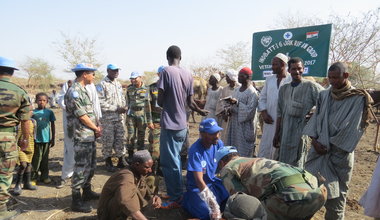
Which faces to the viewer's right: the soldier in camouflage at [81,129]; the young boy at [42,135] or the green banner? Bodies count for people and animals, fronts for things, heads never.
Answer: the soldier in camouflage

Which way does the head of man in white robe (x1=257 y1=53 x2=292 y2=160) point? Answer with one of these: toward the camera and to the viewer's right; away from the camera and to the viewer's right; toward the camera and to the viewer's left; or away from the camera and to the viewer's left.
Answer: toward the camera and to the viewer's left

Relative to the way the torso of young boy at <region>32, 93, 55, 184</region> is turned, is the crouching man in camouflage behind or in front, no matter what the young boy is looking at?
in front

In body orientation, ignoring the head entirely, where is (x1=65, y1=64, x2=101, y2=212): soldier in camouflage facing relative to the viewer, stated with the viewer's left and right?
facing to the right of the viewer

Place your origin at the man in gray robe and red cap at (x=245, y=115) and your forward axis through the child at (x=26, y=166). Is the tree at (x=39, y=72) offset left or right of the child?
right

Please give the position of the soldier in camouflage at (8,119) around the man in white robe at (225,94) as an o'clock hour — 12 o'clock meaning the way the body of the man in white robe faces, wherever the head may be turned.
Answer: The soldier in camouflage is roughly at 12 o'clock from the man in white robe.

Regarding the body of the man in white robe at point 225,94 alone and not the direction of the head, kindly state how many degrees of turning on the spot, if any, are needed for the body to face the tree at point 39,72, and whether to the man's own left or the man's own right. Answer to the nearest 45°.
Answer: approximately 90° to the man's own right

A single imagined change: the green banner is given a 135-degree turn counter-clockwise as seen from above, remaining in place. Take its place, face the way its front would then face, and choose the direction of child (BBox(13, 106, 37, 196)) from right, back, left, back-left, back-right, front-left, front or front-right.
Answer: back

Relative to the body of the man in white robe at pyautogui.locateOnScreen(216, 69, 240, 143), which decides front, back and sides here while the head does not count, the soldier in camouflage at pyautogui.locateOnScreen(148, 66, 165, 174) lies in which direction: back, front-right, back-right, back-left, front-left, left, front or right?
front-right

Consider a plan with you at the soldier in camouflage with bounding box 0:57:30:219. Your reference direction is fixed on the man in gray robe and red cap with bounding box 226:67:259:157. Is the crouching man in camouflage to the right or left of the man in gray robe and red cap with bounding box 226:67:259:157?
right

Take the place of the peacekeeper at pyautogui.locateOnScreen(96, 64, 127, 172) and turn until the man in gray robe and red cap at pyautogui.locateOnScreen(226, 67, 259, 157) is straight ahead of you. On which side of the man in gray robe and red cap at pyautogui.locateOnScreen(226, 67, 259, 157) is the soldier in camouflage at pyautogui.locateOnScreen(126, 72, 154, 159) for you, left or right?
left

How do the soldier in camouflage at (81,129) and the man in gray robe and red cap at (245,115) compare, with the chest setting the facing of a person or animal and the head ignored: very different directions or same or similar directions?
very different directions

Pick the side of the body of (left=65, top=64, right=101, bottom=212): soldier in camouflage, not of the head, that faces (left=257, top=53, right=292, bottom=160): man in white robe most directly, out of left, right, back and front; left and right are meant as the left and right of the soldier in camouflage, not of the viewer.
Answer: front

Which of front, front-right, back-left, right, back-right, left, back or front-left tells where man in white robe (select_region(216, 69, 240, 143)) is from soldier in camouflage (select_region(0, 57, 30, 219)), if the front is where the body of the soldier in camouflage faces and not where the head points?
front-right

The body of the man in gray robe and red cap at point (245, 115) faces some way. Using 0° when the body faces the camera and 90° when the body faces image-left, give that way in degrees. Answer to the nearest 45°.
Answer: approximately 45°

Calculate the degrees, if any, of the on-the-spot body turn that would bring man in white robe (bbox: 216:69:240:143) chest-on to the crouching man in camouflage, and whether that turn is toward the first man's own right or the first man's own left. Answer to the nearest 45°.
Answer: approximately 45° to the first man's own left
